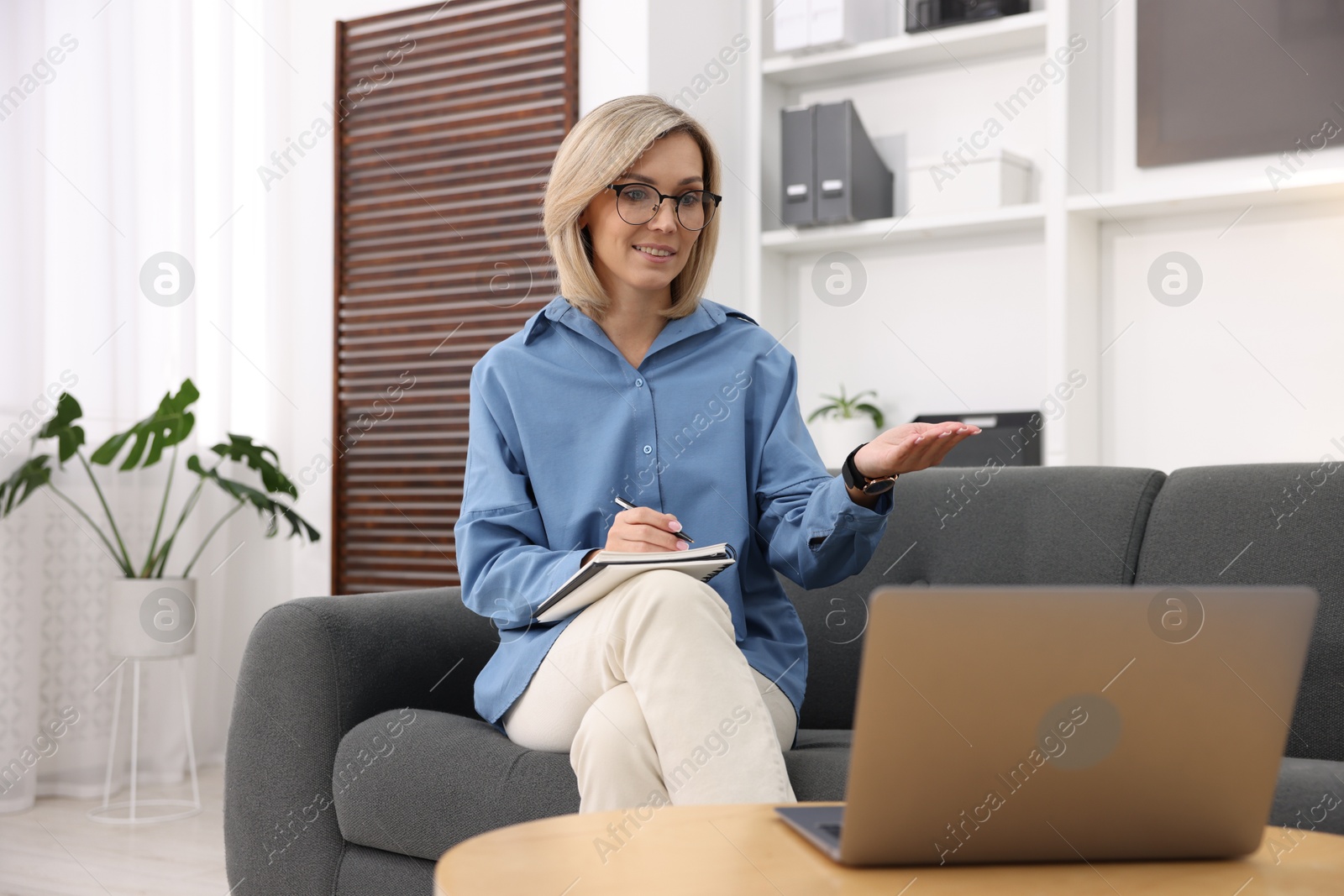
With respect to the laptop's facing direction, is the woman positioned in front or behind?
in front

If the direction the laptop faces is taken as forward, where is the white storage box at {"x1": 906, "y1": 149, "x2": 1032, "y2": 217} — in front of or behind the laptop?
in front

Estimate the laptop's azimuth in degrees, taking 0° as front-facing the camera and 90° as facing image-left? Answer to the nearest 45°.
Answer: approximately 135°

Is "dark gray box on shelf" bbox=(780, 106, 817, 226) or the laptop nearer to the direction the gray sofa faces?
the laptop

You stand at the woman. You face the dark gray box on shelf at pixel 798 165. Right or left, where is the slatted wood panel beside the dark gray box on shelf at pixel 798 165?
left

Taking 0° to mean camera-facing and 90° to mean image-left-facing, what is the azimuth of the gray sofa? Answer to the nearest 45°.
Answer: approximately 0°

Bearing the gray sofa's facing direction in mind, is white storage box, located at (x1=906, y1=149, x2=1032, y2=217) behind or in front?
behind

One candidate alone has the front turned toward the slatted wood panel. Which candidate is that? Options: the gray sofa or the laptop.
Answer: the laptop

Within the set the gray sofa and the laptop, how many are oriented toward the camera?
1

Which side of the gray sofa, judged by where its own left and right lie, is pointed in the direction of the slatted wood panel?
back

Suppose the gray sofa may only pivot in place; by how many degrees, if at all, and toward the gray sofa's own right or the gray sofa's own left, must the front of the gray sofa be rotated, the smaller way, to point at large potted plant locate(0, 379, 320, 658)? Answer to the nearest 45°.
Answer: approximately 135° to the gray sofa's own right

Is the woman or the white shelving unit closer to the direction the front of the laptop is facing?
the woman

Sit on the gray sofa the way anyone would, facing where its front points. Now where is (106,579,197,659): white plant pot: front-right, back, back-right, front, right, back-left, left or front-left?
back-right

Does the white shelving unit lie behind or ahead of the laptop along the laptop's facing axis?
ahead
